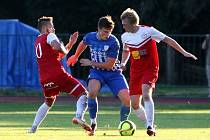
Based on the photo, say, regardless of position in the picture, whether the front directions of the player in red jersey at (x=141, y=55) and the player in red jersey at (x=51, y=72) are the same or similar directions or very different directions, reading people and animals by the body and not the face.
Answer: very different directions

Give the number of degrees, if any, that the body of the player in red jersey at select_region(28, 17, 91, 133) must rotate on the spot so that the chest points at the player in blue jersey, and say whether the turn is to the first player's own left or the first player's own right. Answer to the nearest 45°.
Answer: approximately 45° to the first player's own right

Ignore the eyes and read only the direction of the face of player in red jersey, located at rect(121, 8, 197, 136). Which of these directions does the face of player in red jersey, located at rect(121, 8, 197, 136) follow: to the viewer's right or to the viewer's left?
to the viewer's left

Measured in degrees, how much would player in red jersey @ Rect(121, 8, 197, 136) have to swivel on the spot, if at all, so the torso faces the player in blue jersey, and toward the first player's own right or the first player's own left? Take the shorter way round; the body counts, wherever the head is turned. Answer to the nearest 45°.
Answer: approximately 45° to the first player's own right

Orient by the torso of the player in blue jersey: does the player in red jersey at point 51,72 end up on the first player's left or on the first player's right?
on the first player's right

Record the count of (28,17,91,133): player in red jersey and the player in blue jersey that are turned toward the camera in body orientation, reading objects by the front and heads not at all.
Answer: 1

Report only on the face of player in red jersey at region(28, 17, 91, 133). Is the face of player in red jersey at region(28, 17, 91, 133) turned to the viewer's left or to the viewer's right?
to the viewer's right

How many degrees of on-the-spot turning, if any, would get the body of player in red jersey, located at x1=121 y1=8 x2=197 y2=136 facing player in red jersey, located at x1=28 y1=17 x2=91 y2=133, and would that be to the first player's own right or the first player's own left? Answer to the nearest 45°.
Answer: approximately 45° to the first player's own right

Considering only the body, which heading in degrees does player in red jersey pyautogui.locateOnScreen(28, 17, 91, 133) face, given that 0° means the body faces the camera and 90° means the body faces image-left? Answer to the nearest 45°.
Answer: approximately 225°
